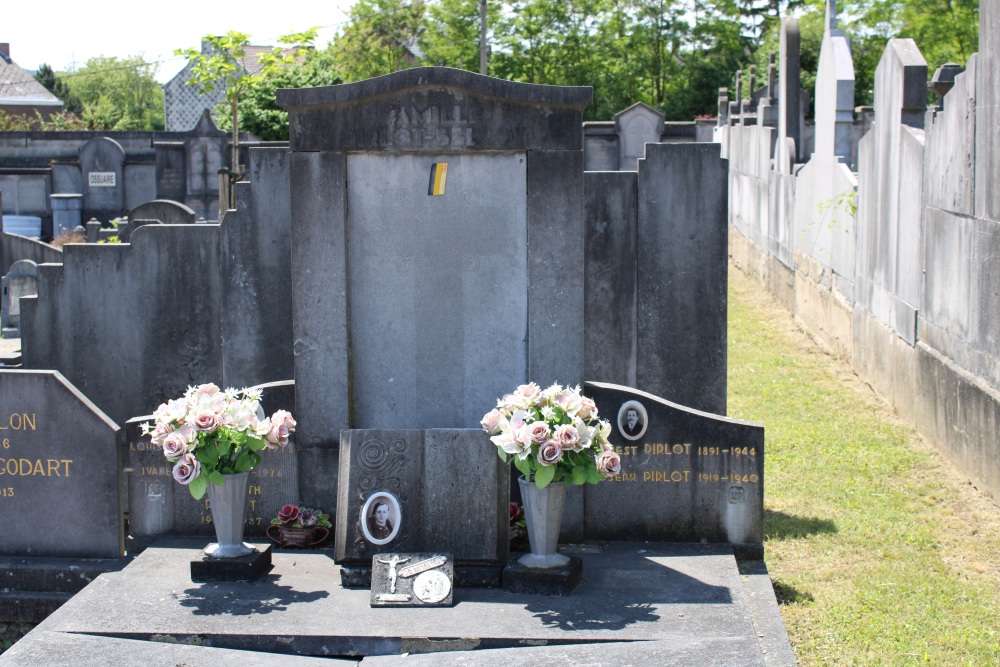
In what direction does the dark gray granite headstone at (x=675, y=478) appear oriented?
toward the camera

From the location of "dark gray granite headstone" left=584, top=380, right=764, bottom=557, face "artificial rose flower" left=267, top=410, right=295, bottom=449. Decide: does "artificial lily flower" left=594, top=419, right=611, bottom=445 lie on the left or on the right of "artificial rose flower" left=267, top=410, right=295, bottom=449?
left

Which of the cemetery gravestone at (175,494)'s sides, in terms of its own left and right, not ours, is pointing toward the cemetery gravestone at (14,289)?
back

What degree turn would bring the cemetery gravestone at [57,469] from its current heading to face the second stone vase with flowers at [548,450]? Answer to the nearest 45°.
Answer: approximately 45° to its left

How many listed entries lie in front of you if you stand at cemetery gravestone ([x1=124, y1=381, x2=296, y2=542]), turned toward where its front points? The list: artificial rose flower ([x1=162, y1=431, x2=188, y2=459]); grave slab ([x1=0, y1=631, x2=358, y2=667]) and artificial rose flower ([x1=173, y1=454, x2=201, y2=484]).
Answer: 3

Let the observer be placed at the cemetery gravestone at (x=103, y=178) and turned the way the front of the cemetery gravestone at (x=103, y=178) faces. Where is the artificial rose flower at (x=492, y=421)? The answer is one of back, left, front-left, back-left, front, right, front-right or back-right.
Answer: front

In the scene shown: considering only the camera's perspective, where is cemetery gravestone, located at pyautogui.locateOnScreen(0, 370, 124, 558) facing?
facing the viewer

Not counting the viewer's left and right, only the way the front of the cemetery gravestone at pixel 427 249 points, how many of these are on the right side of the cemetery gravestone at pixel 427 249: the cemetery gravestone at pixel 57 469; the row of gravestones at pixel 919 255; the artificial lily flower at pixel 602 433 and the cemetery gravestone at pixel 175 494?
2

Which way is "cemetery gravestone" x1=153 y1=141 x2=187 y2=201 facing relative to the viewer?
toward the camera

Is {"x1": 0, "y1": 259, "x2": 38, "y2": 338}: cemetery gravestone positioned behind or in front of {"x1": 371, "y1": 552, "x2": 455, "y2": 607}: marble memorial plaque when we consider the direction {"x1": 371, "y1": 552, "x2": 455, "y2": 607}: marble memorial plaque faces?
behind

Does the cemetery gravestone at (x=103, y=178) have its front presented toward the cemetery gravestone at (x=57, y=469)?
yes
